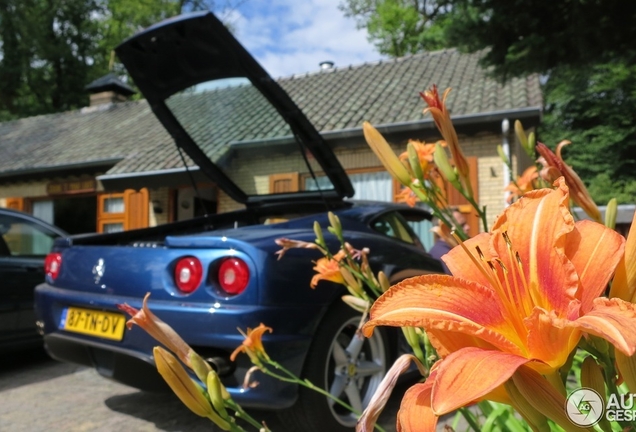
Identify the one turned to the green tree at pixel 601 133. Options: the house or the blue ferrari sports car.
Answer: the blue ferrari sports car

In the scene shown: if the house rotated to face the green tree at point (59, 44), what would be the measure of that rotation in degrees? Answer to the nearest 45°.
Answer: approximately 90° to its right

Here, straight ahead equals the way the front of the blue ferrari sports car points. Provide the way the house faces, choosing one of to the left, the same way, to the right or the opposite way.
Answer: the opposite way

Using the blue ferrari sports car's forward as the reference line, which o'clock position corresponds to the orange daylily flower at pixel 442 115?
The orange daylily flower is roughly at 4 o'clock from the blue ferrari sports car.

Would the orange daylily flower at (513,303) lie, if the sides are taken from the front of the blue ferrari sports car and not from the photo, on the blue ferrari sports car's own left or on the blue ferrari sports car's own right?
on the blue ferrari sports car's own right

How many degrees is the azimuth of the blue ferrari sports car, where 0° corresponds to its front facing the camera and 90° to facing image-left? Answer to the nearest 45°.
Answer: approximately 225°

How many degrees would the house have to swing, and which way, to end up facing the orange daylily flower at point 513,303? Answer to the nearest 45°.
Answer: approximately 45° to its left

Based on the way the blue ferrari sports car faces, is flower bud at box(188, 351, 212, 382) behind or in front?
behind

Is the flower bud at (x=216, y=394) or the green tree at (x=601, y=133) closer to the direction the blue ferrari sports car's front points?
the green tree

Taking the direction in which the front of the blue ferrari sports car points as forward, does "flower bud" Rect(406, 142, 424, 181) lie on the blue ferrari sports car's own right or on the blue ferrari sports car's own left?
on the blue ferrari sports car's own right

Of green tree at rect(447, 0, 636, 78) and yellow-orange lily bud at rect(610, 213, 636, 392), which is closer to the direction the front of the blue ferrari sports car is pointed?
the green tree

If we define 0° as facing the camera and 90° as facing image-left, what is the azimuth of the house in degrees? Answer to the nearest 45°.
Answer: approximately 45°

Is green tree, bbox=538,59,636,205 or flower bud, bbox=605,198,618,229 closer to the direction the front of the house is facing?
the flower bud

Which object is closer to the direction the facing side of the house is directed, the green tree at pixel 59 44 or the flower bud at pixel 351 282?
the flower bud

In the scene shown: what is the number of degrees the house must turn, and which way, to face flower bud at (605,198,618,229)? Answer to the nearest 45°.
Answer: approximately 45° to its left
